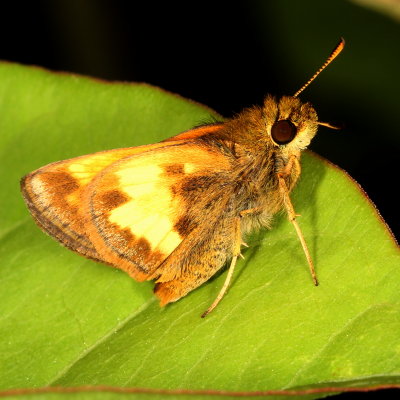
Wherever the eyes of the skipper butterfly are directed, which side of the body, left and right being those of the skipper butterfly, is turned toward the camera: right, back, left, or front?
right
